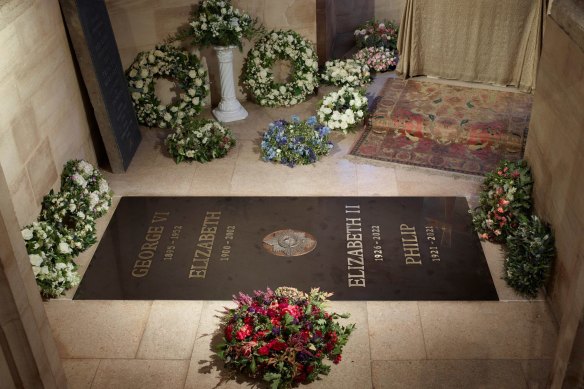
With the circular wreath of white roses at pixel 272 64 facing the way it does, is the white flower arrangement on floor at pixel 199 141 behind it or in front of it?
in front

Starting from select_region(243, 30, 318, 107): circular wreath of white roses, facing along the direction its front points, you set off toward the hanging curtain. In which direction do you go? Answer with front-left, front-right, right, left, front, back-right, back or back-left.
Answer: left

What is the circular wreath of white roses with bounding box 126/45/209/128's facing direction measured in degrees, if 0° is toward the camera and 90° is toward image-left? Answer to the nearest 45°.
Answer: approximately 0°

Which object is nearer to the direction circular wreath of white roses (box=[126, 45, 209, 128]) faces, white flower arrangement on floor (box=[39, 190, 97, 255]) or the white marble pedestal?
the white flower arrangement on floor

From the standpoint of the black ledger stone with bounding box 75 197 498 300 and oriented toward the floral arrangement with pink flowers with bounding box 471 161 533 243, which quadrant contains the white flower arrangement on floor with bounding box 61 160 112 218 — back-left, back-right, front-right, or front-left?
back-left

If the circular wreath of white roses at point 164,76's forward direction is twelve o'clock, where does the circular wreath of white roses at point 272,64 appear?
the circular wreath of white roses at point 272,64 is roughly at 9 o'clock from the circular wreath of white roses at point 164,76.

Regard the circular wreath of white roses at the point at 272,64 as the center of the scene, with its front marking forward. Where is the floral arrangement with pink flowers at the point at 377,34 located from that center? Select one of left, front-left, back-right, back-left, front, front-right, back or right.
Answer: back-left

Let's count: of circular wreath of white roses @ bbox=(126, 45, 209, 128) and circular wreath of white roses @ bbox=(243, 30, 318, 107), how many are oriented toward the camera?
2

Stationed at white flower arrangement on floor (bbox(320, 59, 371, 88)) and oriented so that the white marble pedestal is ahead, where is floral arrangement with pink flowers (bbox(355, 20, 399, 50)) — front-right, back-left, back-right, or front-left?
back-right

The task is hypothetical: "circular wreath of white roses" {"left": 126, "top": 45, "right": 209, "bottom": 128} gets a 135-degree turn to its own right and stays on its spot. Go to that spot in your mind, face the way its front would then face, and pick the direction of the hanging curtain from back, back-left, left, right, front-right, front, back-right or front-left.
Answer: back-right

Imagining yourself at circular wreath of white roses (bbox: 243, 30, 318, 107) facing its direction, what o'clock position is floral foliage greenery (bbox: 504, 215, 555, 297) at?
The floral foliage greenery is roughly at 11 o'clock from the circular wreath of white roses.

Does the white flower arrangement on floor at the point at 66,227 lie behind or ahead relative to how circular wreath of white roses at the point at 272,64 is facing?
ahead

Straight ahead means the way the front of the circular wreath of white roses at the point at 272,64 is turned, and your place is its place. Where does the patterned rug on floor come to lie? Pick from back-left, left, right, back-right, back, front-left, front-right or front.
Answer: front-left
